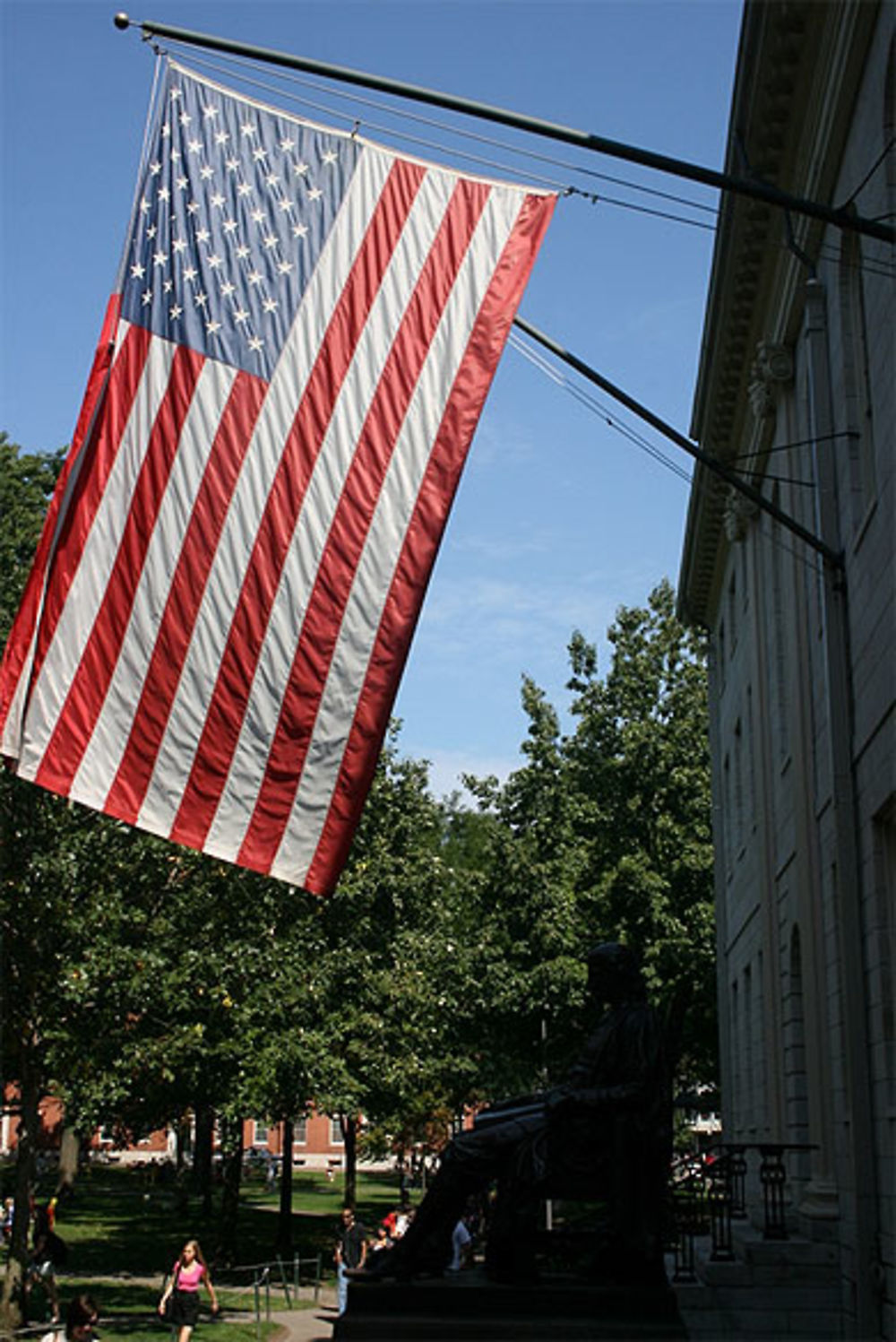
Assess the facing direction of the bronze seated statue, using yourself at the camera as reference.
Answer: facing to the left of the viewer

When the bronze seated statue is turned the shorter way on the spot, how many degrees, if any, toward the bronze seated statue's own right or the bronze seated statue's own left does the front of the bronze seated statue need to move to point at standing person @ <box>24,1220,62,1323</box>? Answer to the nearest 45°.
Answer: approximately 45° to the bronze seated statue's own right

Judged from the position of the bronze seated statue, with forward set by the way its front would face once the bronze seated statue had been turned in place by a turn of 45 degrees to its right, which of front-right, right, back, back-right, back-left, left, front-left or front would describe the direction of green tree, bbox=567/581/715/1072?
front-right

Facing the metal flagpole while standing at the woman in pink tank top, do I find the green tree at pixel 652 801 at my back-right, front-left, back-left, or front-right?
back-left
